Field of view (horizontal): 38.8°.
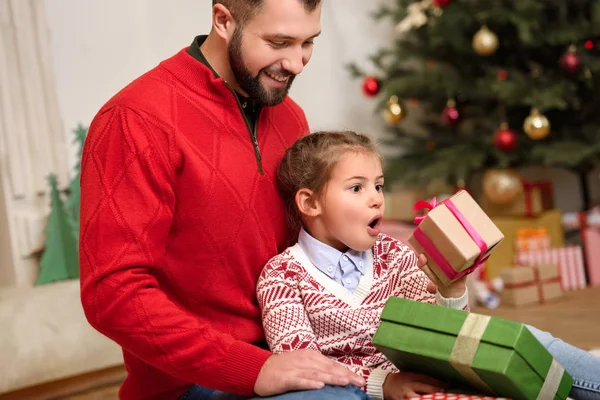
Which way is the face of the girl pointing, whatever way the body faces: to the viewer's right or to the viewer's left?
to the viewer's right

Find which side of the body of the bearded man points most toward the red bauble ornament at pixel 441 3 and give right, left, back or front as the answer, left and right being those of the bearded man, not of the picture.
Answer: left

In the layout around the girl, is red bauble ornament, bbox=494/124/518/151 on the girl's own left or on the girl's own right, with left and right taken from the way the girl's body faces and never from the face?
on the girl's own left

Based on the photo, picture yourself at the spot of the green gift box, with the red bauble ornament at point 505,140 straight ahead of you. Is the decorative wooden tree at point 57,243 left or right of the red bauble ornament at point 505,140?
left

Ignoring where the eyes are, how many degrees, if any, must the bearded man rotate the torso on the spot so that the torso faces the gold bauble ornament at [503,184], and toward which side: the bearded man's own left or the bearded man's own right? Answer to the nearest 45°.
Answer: approximately 90° to the bearded man's own left

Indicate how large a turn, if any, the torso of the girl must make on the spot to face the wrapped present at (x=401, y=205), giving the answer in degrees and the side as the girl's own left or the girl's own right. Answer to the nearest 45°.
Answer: approximately 135° to the girl's own left

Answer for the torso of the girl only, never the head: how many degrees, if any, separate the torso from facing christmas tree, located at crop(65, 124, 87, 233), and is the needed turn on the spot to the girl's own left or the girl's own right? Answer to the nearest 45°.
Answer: approximately 180°

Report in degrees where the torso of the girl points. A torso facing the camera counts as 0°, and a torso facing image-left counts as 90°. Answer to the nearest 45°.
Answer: approximately 315°
